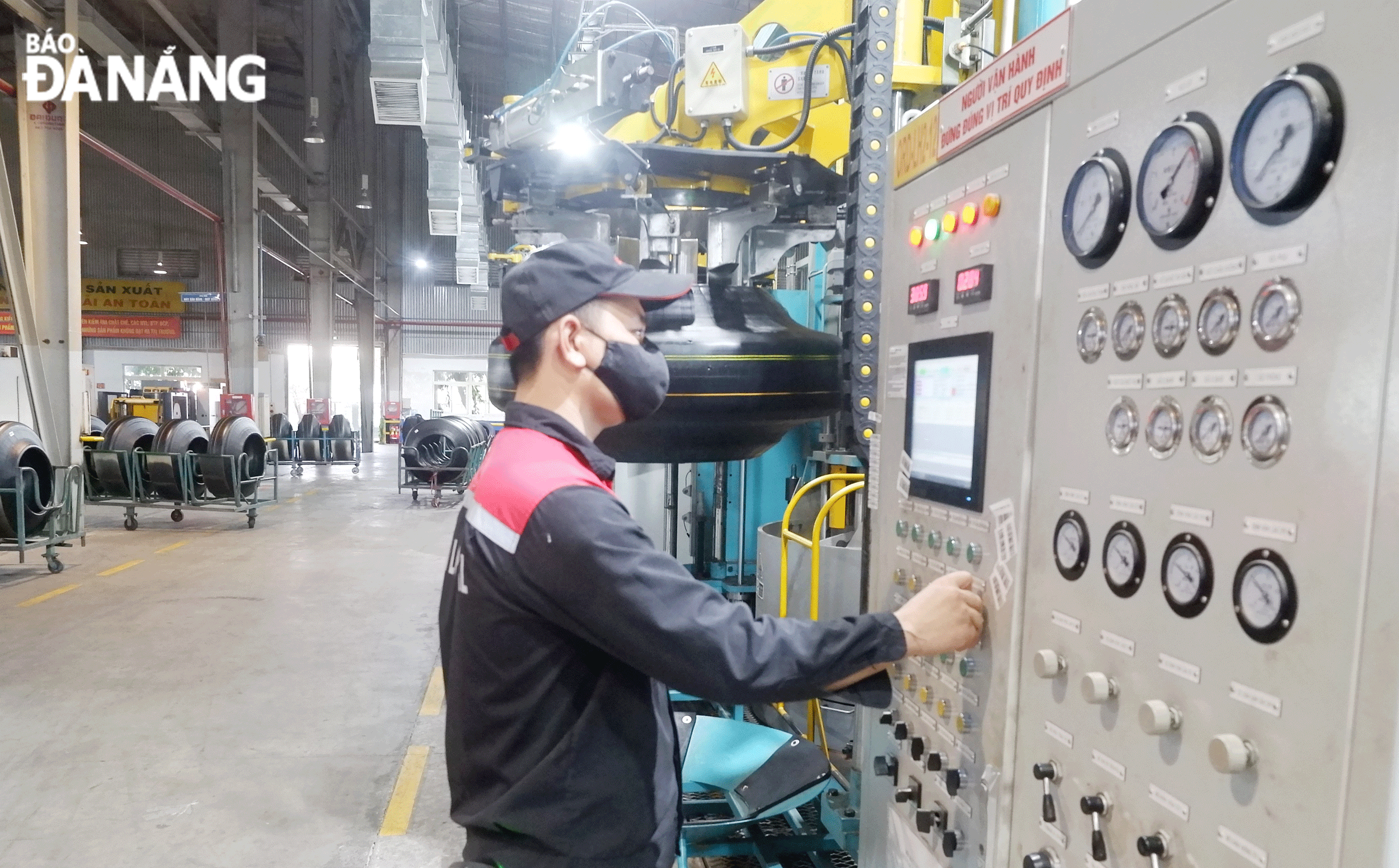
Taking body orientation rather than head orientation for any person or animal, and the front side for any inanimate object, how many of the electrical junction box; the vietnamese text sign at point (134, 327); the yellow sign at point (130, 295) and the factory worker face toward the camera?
3

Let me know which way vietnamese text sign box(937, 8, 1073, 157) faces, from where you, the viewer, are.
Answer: facing the viewer and to the left of the viewer

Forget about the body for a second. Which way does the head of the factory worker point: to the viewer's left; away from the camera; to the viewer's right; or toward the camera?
to the viewer's right

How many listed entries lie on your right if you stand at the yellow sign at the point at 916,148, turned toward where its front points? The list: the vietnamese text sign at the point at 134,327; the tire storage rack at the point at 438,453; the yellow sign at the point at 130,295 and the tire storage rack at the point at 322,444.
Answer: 4

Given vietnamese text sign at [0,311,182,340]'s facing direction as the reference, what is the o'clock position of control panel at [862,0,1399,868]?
The control panel is roughly at 12 o'clock from the vietnamese text sign.

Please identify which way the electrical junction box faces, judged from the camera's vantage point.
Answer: facing the viewer

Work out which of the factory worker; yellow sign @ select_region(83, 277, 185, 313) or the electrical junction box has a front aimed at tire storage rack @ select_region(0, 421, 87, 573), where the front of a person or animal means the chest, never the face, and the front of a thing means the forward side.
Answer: the yellow sign

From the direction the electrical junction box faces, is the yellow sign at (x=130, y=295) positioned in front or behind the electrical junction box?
behind

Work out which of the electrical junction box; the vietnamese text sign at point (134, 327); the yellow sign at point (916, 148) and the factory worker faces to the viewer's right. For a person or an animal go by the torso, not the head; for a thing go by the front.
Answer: the factory worker

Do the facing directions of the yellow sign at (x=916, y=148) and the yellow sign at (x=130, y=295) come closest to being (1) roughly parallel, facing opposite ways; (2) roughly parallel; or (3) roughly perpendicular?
roughly perpendicular

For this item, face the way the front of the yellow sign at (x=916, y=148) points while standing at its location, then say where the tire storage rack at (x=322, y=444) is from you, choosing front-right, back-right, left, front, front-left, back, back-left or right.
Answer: right

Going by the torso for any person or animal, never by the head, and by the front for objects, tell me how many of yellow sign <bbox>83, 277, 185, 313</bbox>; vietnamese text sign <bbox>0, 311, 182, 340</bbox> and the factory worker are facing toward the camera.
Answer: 2

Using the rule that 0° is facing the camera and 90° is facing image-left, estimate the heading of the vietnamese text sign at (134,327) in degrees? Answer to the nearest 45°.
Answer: approximately 0°

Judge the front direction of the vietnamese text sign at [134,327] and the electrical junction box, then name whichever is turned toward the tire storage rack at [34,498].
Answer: the vietnamese text sign

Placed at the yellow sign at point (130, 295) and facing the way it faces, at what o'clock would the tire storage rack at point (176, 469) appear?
The tire storage rack is roughly at 12 o'clock from the yellow sign.
